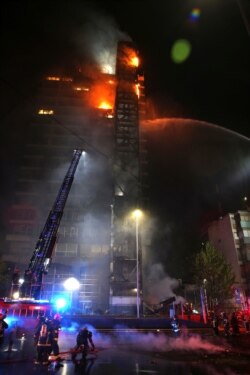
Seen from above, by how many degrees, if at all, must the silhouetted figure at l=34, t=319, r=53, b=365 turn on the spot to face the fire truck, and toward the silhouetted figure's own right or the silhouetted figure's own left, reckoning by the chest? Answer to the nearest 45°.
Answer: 0° — they already face it

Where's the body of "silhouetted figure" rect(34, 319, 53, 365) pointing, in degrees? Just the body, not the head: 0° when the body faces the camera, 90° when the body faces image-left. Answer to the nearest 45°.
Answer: approximately 180°

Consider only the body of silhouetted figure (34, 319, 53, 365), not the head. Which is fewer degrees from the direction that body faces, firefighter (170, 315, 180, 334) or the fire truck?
the fire truck

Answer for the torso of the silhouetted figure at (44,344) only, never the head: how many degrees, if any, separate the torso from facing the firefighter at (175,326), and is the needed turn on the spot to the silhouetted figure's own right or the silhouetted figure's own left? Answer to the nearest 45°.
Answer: approximately 45° to the silhouetted figure's own right
